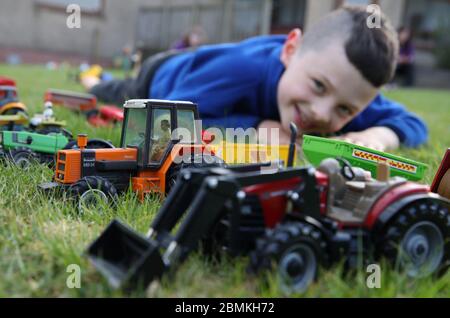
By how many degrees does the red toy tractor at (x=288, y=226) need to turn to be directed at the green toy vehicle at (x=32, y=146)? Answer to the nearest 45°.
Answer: approximately 90° to its right

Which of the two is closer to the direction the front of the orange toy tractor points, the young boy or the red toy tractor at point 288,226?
the red toy tractor

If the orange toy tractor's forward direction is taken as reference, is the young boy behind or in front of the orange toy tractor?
behind

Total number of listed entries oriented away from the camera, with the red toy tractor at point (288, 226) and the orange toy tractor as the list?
0

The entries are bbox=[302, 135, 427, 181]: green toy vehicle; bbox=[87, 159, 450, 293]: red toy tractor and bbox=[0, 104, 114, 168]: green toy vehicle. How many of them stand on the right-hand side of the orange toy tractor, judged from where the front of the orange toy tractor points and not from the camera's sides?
1

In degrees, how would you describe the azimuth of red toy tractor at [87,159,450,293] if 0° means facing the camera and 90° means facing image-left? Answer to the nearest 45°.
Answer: approximately 45°

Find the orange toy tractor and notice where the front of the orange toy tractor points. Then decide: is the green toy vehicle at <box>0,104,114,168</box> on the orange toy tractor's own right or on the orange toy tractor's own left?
on the orange toy tractor's own right

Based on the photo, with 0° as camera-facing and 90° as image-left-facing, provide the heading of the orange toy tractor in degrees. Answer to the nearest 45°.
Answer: approximately 45°

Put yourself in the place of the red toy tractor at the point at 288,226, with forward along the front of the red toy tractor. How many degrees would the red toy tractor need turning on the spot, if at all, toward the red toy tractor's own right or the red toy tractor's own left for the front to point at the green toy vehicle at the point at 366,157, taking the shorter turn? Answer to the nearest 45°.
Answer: approximately 180°

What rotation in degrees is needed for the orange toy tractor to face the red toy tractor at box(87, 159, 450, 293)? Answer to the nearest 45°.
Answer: approximately 90° to its left
